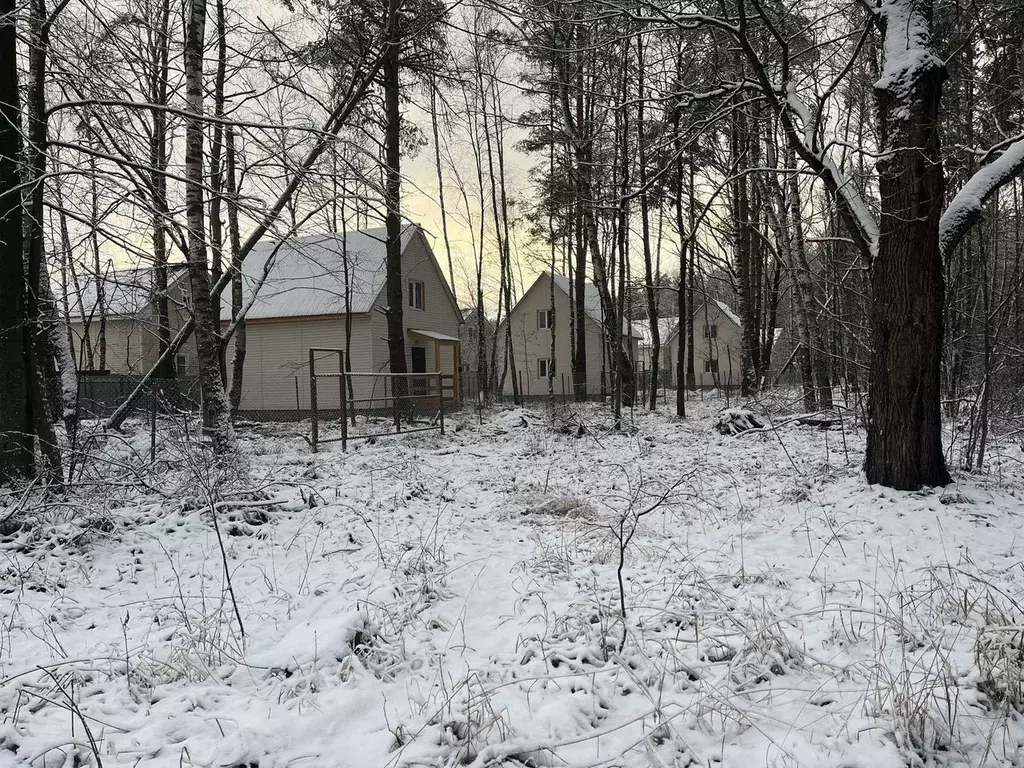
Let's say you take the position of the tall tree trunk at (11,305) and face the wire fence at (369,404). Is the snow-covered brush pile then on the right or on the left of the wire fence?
right

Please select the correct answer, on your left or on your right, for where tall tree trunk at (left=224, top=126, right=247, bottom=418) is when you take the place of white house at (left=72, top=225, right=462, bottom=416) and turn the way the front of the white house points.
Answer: on your right

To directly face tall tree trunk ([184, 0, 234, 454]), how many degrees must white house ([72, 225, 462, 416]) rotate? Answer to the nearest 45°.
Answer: approximately 45° to its right

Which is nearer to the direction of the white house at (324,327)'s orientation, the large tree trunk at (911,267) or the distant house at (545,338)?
the large tree trunk

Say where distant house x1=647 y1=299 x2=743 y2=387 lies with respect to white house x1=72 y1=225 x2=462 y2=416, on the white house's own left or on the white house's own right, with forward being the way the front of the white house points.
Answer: on the white house's own left

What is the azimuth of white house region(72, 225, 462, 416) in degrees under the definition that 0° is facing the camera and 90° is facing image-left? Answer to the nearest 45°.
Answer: approximately 315°

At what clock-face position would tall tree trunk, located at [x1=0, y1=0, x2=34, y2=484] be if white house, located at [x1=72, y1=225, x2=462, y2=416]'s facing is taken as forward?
The tall tree trunk is roughly at 2 o'clock from the white house.
